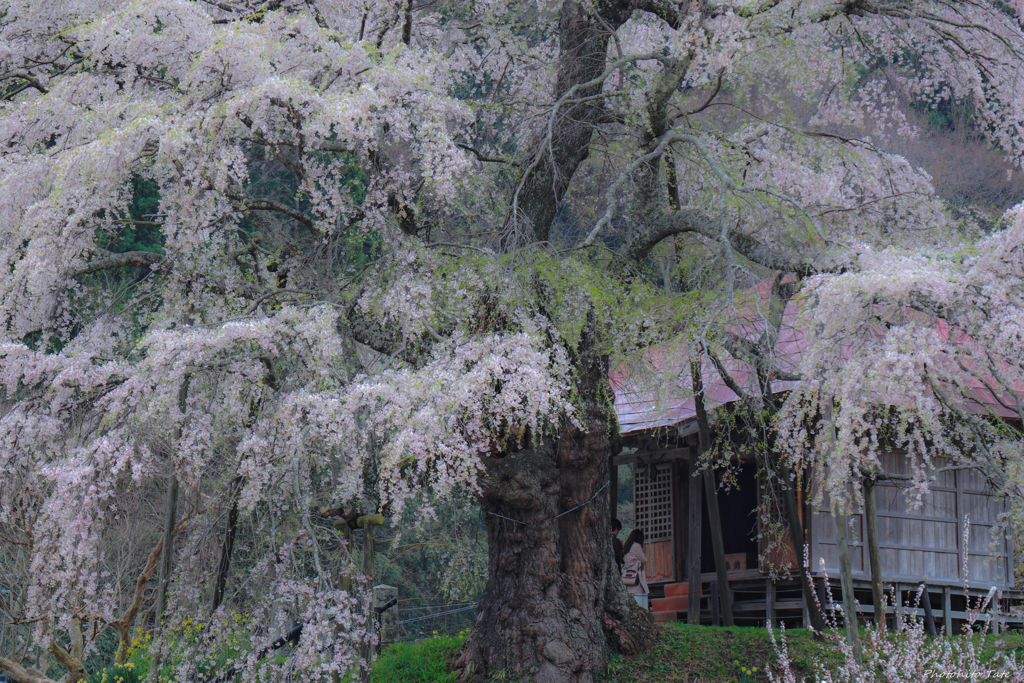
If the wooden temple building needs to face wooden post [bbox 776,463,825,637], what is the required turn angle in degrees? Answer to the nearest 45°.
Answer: approximately 45° to its left

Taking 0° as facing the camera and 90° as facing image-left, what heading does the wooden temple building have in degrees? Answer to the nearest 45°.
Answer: approximately 45°

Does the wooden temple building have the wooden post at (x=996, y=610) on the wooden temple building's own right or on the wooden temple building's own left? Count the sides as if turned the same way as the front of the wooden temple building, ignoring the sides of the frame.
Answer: on the wooden temple building's own left

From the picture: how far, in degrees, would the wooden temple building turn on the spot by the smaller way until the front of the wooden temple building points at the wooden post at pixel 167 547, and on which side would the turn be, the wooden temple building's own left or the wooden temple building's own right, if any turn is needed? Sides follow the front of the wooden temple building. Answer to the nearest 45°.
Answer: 0° — it already faces it
